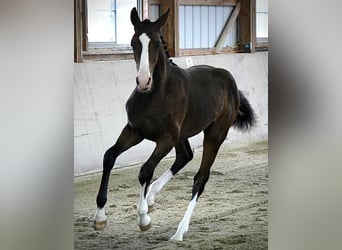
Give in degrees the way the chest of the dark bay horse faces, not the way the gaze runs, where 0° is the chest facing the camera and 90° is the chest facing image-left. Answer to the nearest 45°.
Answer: approximately 45°
